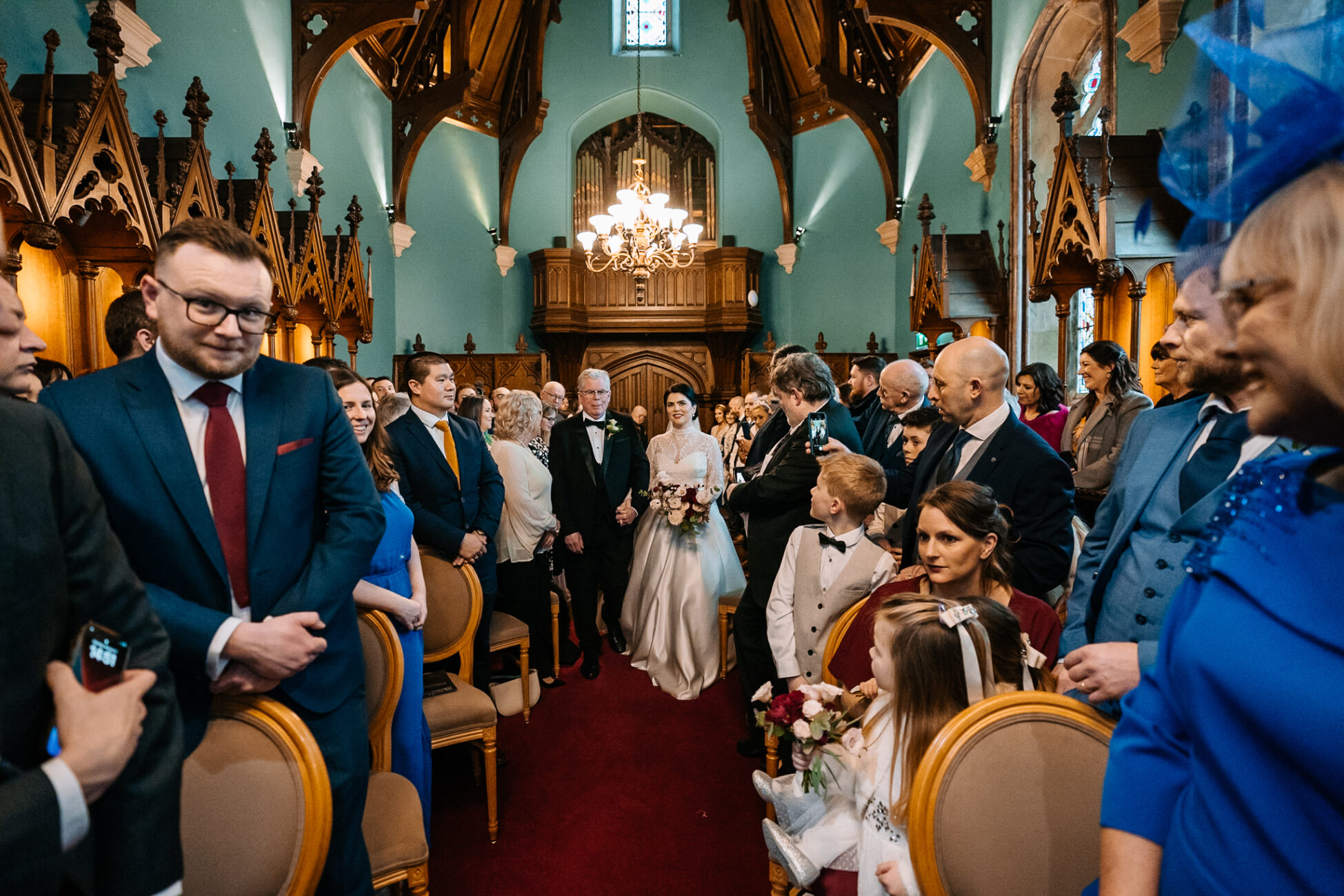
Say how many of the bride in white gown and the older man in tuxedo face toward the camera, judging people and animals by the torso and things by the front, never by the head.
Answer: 2

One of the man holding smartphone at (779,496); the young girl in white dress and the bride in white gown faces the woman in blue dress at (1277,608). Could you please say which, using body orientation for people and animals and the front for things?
the bride in white gown

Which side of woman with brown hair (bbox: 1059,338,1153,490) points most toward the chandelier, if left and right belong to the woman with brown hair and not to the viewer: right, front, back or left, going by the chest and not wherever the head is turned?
right

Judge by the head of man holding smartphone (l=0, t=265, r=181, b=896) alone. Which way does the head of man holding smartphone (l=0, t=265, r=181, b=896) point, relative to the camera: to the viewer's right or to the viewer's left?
to the viewer's right

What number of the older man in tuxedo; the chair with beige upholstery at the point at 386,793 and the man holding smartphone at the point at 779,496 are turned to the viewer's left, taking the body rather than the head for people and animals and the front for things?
1

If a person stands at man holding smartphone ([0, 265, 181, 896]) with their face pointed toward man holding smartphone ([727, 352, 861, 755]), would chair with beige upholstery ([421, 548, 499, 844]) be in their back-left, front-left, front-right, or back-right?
front-left

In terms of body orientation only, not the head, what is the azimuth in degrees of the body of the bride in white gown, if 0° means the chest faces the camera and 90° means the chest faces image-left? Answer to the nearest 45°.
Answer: approximately 0°

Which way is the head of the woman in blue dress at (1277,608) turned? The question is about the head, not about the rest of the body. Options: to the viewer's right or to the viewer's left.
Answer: to the viewer's left

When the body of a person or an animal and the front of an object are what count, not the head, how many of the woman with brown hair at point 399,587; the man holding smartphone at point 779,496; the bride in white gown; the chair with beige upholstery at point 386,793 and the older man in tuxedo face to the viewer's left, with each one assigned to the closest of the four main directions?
1

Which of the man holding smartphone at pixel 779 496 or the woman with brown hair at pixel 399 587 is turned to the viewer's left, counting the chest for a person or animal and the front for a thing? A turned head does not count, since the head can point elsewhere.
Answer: the man holding smartphone

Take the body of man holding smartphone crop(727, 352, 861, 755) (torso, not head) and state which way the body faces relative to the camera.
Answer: to the viewer's left

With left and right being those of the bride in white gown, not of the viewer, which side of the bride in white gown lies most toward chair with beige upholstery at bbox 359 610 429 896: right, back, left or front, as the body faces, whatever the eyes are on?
front

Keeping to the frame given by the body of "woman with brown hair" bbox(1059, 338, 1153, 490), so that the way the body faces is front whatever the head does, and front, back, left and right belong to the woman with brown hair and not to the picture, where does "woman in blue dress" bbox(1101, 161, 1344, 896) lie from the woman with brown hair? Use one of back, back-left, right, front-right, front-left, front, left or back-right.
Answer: front-left

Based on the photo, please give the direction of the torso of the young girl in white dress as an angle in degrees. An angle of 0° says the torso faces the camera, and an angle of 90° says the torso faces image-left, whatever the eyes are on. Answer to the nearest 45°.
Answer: approximately 90°
